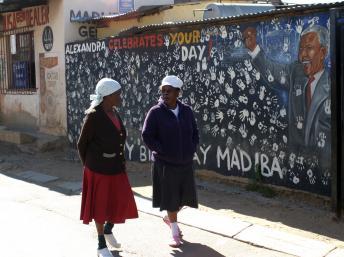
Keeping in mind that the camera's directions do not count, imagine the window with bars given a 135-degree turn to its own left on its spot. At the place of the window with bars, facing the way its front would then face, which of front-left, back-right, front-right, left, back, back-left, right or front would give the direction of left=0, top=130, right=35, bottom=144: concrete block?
right

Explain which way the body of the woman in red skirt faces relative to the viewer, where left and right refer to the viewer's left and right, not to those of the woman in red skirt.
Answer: facing the viewer and to the right of the viewer

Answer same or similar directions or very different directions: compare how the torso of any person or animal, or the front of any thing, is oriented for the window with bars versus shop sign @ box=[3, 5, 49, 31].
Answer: same or similar directions

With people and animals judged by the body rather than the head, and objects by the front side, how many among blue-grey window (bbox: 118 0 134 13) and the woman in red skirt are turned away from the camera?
0

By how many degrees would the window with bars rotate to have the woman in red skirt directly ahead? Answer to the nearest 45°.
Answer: approximately 45° to its left

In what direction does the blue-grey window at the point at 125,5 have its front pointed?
toward the camera

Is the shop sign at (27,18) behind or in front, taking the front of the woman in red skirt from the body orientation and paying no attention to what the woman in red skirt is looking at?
behind

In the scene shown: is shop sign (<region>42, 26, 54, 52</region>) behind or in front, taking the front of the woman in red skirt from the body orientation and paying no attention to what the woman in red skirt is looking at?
behind

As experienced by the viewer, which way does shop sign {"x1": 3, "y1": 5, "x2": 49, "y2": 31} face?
facing the viewer and to the left of the viewer

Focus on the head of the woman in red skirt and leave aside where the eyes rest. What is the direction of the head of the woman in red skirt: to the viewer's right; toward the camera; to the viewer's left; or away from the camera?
to the viewer's right

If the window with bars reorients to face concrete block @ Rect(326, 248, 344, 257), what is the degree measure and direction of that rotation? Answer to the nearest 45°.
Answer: approximately 45° to its left

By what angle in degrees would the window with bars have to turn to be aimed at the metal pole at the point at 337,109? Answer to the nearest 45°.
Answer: approximately 45° to its left

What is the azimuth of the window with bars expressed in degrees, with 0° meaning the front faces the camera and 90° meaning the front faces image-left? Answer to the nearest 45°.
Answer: approximately 45°

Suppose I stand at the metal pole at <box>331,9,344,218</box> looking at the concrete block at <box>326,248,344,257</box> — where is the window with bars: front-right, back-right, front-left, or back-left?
back-right

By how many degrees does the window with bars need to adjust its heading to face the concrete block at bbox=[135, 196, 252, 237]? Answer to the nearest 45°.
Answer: approximately 45° to its left

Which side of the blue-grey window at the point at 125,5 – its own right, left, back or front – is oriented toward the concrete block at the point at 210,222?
front
